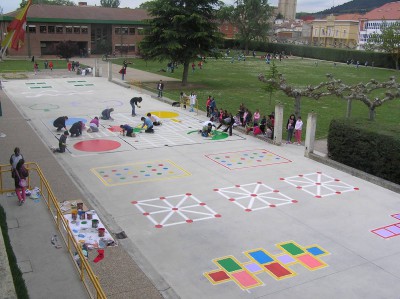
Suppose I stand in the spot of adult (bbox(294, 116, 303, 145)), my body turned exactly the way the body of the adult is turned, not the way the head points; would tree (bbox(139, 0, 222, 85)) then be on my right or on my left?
on my right

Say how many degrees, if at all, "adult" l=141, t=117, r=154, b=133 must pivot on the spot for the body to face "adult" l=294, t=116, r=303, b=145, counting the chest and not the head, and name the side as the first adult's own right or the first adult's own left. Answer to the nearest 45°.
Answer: approximately 180°

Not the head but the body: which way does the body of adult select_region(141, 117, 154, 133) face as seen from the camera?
to the viewer's left

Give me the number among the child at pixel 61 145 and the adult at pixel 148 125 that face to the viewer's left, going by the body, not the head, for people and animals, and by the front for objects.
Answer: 1
